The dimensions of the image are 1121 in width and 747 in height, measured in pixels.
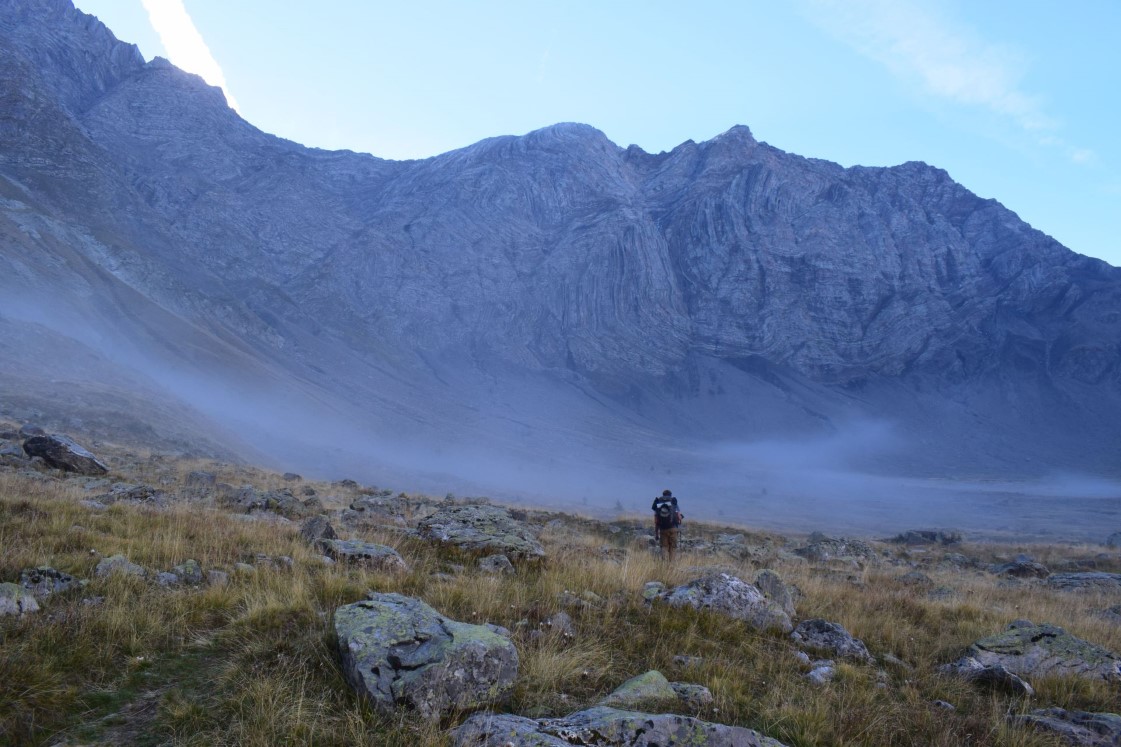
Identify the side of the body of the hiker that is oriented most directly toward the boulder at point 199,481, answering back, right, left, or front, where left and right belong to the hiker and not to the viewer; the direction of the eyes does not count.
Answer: left

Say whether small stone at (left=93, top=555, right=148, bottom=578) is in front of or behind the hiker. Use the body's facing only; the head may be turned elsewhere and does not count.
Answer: behind

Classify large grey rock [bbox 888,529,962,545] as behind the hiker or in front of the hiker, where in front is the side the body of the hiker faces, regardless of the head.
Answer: in front

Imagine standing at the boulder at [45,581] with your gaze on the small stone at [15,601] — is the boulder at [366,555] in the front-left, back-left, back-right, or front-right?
back-left

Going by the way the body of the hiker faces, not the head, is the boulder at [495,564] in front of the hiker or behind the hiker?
behind

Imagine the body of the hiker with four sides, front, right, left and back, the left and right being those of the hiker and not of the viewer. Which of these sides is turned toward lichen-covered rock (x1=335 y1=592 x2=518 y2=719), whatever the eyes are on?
back

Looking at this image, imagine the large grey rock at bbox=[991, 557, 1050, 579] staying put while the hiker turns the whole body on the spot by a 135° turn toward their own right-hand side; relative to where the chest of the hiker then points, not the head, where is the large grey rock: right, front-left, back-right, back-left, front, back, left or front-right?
left

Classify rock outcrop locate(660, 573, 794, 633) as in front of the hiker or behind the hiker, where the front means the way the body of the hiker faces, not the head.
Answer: behind

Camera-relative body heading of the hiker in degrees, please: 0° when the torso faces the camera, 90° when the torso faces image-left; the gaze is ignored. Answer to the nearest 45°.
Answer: approximately 180°

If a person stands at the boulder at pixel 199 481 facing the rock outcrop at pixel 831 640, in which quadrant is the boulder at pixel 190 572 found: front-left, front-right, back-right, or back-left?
front-right

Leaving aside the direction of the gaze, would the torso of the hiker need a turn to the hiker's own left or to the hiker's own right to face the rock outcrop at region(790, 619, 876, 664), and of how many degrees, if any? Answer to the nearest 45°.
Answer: approximately 180°

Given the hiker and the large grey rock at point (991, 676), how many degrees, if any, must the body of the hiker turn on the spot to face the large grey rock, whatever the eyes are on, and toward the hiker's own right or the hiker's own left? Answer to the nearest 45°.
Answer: approximately 180°

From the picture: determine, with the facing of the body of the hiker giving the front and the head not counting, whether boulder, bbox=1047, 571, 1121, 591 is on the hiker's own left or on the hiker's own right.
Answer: on the hiker's own right
